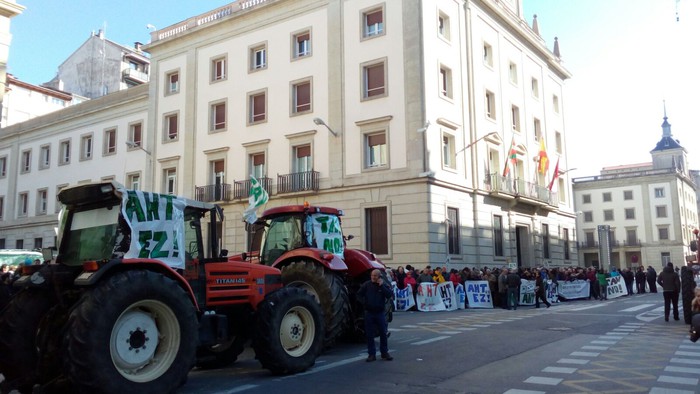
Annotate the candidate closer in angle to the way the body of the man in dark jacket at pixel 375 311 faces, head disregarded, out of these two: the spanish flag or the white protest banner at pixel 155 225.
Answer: the white protest banner

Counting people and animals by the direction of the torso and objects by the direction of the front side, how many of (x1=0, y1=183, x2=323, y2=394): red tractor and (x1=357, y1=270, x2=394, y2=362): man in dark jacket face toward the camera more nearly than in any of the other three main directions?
1

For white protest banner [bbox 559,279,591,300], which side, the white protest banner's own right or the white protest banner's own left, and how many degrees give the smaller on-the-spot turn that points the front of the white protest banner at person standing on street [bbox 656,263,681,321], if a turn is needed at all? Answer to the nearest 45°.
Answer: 0° — it already faces them

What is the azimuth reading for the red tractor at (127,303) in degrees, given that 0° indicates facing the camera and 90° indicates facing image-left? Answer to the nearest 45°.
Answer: approximately 225°

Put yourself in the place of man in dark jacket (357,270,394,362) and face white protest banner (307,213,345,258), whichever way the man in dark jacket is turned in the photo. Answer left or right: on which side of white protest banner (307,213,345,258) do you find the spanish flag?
right

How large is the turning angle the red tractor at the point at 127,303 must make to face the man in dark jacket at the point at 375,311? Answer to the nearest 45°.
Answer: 0° — it already faces them

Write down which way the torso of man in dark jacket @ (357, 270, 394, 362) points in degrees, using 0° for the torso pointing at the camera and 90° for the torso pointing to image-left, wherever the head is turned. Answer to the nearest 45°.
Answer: approximately 0°

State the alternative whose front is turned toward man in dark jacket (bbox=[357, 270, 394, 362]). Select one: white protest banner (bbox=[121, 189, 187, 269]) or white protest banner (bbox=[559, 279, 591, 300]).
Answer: white protest banner (bbox=[559, 279, 591, 300])
